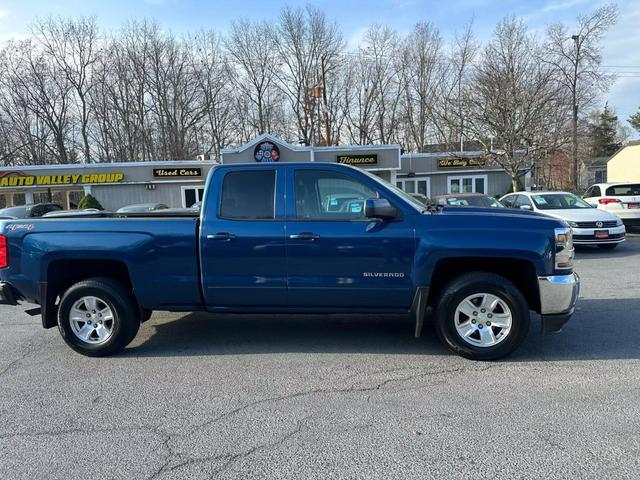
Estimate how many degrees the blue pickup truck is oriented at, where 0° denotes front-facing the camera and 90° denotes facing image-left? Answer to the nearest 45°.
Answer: approximately 270°

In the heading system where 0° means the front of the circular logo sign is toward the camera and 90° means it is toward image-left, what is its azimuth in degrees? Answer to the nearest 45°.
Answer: approximately 0°

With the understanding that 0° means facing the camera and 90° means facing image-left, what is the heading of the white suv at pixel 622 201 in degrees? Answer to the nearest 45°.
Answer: approximately 135°

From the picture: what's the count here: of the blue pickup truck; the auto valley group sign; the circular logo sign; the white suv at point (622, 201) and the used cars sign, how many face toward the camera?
3

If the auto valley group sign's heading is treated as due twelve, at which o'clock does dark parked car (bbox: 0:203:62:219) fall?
The dark parked car is roughly at 12 o'clock from the auto valley group sign.

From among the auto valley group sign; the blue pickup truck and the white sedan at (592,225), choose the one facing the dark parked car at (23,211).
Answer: the auto valley group sign

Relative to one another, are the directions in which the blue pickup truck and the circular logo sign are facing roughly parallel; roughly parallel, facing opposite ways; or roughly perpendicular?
roughly perpendicular

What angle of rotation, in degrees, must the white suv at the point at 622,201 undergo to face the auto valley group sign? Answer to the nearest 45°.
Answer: approximately 45° to its left

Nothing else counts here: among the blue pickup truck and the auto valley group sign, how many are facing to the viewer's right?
1

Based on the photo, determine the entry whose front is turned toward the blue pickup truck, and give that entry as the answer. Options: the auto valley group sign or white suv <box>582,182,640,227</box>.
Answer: the auto valley group sign

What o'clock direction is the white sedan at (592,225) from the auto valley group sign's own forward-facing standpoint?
The white sedan is roughly at 11 o'clock from the auto valley group sign.

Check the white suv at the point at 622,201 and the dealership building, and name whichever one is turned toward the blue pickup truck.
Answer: the dealership building

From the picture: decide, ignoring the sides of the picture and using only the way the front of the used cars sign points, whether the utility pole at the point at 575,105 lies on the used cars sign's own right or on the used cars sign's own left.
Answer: on the used cars sign's own left

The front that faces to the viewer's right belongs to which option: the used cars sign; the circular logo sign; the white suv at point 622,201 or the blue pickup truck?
the blue pickup truck
